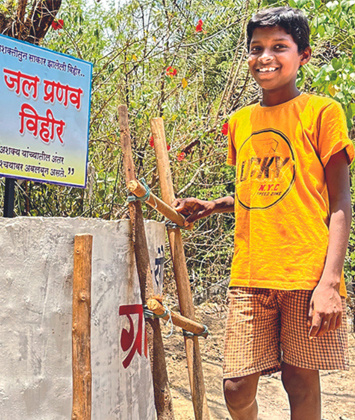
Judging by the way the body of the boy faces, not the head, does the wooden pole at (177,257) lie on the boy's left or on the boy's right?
on the boy's right

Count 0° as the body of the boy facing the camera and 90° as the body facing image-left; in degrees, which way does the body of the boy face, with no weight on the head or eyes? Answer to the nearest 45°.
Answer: approximately 45°

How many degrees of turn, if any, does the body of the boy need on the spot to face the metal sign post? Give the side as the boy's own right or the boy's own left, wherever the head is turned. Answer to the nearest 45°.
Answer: approximately 45° to the boy's own right

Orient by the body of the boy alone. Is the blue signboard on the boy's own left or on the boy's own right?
on the boy's own right

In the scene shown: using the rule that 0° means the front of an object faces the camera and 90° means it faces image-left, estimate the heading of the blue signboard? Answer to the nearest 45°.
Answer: approximately 315°

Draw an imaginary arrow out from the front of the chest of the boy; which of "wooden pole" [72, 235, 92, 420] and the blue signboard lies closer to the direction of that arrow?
the wooden pole
